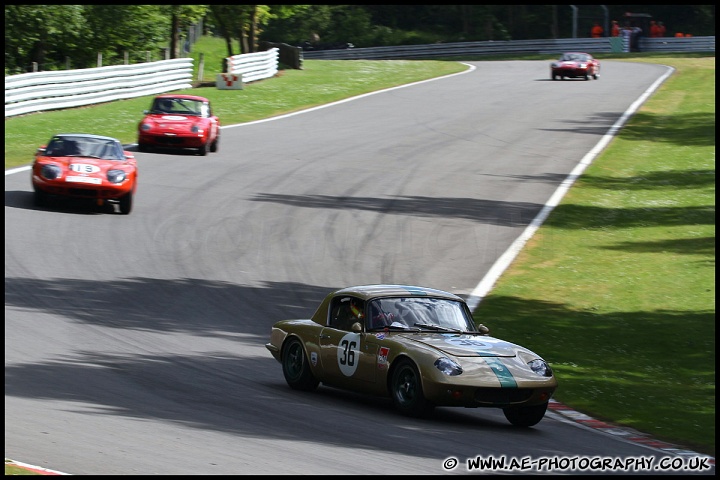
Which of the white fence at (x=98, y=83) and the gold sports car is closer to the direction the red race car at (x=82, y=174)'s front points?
the gold sports car

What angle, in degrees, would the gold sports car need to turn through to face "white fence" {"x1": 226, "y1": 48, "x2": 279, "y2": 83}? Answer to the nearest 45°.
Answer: approximately 135° to its left

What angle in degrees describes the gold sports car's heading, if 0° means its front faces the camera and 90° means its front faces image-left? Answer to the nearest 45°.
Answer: approximately 315°

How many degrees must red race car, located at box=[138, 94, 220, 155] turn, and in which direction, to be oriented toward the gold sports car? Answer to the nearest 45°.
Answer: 0° — it already faces it

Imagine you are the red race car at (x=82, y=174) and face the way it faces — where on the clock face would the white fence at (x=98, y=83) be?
The white fence is roughly at 6 o'clock from the red race car.

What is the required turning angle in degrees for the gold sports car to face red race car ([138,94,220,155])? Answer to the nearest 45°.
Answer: approximately 135° to its left

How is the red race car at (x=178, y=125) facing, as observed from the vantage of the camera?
facing the viewer

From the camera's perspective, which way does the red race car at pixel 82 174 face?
toward the camera

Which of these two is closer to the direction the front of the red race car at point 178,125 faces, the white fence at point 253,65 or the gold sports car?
the gold sports car

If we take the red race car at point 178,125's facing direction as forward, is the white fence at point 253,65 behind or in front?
behind
